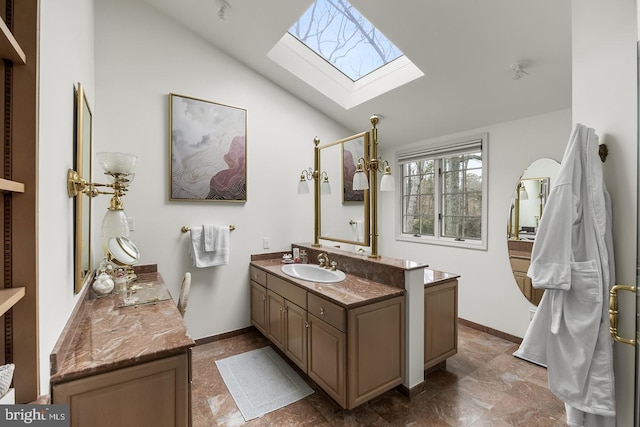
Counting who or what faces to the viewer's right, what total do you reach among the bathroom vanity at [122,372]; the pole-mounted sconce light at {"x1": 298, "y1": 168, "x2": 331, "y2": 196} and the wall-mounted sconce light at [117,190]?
2

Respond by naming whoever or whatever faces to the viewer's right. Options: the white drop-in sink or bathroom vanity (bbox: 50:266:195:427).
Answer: the bathroom vanity

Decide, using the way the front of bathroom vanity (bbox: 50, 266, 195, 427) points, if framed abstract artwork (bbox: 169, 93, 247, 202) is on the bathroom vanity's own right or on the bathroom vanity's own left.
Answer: on the bathroom vanity's own left

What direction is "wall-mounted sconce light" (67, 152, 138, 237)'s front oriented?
to the viewer's right

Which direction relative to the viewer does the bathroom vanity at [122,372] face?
to the viewer's right
